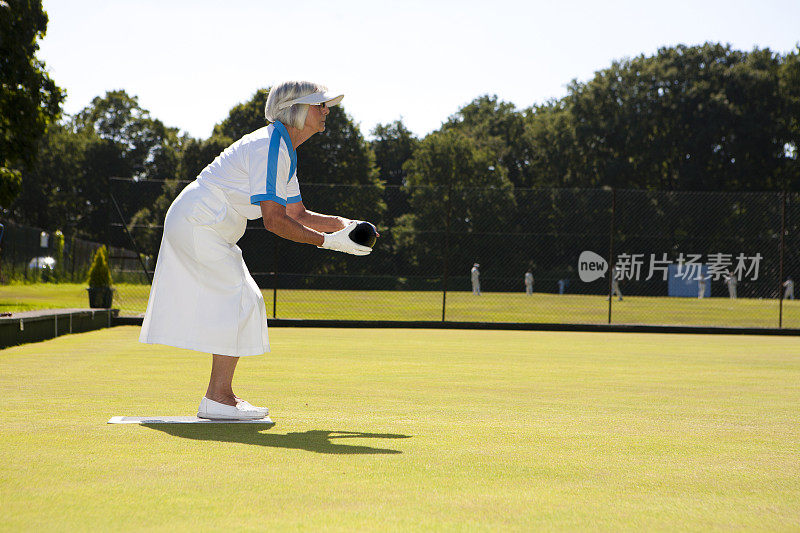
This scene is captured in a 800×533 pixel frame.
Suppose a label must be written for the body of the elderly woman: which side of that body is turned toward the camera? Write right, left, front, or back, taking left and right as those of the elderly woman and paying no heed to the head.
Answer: right

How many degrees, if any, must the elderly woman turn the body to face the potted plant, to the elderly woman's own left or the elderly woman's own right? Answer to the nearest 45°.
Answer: approximately 90° to the elderly woman's own left

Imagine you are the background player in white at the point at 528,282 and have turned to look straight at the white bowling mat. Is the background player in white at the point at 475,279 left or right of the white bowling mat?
right

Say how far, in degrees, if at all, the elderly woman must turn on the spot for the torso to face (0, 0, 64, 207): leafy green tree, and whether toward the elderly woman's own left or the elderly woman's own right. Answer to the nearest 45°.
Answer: approximately 90° to the elderly woman's own left

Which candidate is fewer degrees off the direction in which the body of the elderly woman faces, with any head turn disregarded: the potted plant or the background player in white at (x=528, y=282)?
the background player in white

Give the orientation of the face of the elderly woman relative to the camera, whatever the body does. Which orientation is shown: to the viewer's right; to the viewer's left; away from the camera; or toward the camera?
to the viewer's right

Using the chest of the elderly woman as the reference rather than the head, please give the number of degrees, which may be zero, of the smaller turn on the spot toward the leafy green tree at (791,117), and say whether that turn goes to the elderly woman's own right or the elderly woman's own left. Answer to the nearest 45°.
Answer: approximately 45° to the elderly woman's own left

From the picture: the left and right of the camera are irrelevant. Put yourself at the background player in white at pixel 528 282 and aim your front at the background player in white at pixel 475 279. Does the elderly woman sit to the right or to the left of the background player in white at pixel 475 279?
left

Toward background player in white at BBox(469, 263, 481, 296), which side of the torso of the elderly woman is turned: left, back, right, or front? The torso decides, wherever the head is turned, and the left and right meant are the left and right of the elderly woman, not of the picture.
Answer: left

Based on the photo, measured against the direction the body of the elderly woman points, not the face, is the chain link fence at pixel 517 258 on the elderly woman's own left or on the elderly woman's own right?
on the elderly woman's own left

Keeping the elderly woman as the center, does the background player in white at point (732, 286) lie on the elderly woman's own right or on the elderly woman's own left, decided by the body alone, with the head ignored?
on the elderly woman's own left
